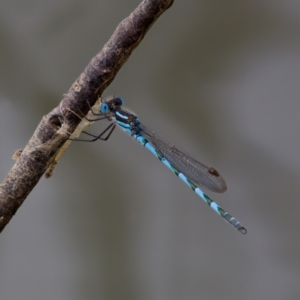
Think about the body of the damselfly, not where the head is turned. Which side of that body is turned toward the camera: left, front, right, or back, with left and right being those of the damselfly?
left
